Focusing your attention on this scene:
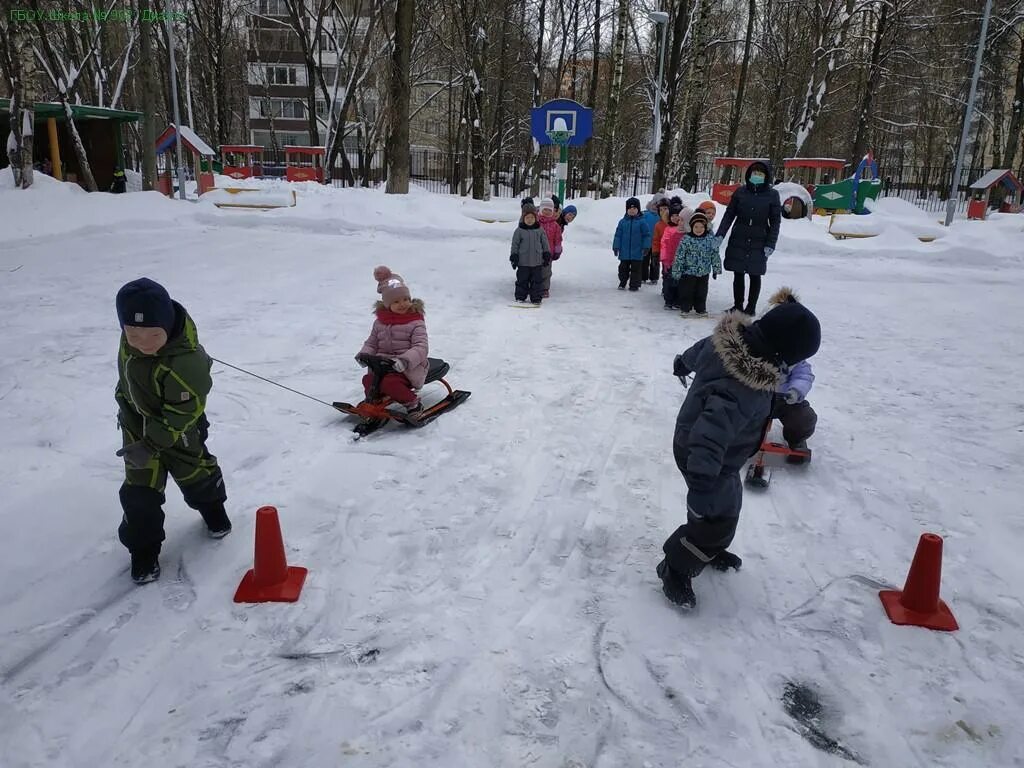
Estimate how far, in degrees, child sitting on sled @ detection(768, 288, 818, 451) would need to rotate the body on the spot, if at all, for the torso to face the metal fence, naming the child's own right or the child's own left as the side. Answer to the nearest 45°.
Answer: approximately 135° to the child's own right

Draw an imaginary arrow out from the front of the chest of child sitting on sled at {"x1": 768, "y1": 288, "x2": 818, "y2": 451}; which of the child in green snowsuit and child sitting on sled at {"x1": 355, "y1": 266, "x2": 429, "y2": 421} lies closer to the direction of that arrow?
the child in green snowsuit

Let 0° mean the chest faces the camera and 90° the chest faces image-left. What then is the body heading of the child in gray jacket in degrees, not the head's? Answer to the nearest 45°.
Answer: approximately 0°

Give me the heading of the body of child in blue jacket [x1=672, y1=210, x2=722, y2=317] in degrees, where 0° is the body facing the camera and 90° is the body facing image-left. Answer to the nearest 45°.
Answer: approximately 0°

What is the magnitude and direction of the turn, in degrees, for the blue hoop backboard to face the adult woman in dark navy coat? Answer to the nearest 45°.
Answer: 0° — it already faces them

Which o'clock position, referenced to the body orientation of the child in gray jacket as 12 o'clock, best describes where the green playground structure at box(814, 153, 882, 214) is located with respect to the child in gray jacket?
The green playground structure is roughly at 7 o'clock from the child in gray jacket.

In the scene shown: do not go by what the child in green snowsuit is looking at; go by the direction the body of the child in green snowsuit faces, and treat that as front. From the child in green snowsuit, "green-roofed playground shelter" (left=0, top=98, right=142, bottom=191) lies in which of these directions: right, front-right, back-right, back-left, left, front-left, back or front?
back-right

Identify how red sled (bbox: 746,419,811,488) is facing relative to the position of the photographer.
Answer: facing the viewer and to the left of the viewer
